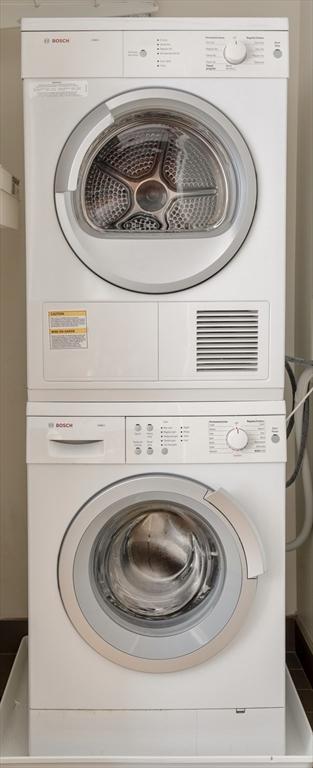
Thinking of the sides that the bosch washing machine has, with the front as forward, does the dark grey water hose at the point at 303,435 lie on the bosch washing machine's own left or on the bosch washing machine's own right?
on the bosch washing machine's own left

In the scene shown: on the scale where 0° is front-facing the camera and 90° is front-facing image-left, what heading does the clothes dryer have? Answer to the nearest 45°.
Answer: approximately 0°

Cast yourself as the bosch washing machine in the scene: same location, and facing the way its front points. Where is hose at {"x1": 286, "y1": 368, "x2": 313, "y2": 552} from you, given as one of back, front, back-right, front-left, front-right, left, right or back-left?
back-left

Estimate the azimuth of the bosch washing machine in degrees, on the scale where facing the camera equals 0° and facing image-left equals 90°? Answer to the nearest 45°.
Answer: approximately 0°

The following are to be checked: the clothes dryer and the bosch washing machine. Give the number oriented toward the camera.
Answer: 2
